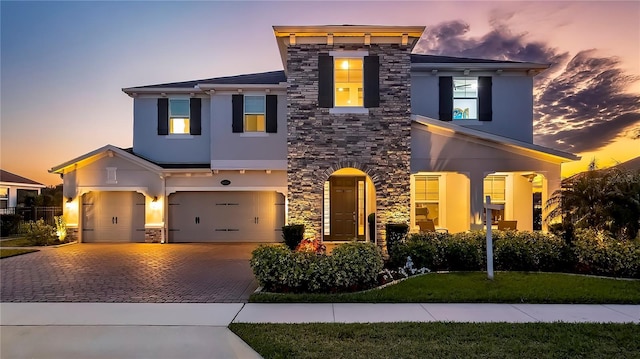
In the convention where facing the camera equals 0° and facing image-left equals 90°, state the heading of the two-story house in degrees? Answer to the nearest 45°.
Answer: approximately 0°

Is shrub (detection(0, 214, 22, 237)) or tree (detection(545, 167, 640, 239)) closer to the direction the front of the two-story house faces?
the tree

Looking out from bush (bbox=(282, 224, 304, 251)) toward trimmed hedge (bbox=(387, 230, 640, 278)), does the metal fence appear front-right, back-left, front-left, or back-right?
back-left
